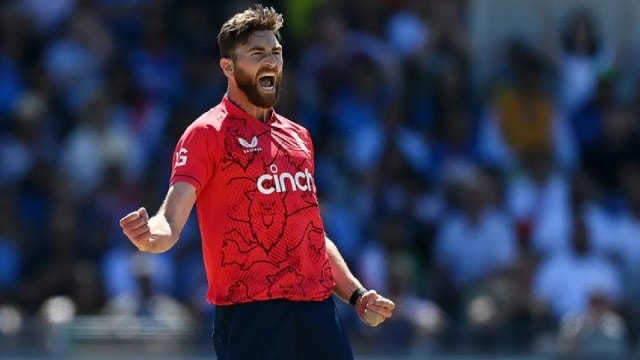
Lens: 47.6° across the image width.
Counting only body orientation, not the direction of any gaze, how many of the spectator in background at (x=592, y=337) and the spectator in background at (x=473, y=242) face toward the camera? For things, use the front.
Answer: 2

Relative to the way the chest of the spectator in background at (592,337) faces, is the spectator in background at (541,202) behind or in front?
behind

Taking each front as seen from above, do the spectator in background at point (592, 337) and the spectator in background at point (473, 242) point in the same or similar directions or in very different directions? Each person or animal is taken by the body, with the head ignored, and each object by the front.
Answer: same or similar directions

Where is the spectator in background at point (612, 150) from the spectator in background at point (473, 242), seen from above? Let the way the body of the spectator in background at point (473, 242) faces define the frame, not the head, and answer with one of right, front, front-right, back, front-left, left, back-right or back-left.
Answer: back-left

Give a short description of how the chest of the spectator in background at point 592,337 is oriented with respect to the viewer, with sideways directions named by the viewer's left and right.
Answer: facing the viewer

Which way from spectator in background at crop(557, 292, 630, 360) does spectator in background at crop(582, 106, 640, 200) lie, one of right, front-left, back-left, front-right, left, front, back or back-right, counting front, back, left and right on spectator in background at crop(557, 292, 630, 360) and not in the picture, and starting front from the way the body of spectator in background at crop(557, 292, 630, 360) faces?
back

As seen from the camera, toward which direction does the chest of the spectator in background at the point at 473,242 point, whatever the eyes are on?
toward the camera
